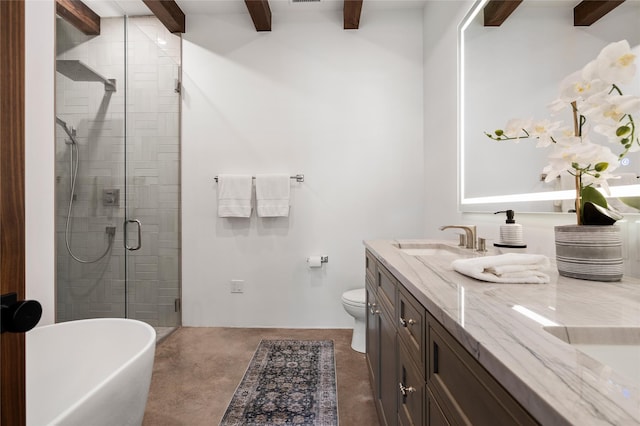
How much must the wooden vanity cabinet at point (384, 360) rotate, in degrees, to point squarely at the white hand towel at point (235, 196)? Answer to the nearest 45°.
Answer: approximately 45° to its right

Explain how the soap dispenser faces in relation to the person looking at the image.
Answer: facing to the left of the viewer

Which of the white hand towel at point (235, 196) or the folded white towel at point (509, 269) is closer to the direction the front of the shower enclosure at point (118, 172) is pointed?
the folded white towel

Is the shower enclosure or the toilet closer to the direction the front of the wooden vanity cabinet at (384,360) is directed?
the shower enclosure

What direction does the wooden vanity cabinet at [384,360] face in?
to the viewer's left

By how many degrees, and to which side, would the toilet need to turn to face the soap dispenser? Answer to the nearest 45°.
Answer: approximately 135° to its left

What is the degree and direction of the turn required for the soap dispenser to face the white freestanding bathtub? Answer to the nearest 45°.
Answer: approximately 45° to its left

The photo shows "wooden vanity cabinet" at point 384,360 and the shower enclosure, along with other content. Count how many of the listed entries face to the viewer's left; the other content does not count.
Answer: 1

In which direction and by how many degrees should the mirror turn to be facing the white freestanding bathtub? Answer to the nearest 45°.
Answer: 0° — it already faces it
